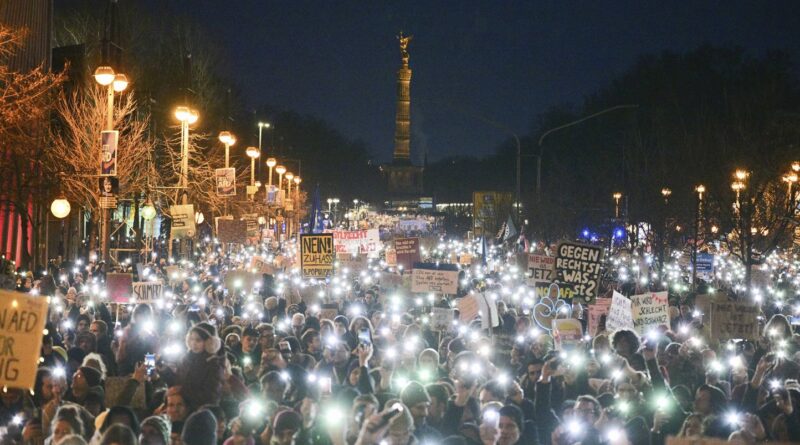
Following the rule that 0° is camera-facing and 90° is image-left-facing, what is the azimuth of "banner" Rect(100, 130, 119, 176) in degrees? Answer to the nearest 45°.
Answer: approximately 0°
